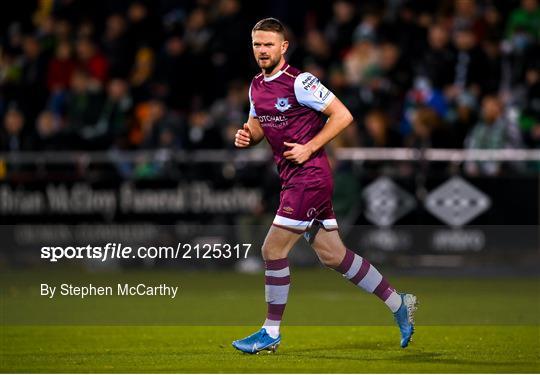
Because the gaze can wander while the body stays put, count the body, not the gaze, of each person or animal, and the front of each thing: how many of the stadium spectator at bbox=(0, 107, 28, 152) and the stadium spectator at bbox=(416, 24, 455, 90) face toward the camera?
2

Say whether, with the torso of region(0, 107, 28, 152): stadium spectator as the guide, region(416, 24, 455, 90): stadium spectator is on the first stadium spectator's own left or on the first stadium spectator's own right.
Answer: on the first stadium spectator's own left

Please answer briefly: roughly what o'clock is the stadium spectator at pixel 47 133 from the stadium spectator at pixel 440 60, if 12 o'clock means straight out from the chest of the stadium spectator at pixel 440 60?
the stadium spectator at pixel 47 133 is roughly at 3 o'clock from the stadium spectator at pixel 440 60.

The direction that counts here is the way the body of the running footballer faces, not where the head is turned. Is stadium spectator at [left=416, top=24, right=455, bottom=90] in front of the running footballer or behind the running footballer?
behind

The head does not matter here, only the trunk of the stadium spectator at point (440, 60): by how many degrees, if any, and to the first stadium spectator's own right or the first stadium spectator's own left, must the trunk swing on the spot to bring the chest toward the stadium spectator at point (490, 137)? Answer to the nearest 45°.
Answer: approximately 45° to the first stadium spectator's own left

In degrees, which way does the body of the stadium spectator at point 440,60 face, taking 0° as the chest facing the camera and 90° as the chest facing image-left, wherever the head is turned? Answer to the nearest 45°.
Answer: approximately 0°

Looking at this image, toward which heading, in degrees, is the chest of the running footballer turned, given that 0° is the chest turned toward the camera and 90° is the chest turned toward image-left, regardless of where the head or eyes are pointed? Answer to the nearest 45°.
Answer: approximately 45°

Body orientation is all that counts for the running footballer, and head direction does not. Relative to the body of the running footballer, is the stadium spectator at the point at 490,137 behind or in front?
behind

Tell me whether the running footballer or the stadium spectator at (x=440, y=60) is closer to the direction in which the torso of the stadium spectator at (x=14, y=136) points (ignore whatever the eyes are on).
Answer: the running footballer

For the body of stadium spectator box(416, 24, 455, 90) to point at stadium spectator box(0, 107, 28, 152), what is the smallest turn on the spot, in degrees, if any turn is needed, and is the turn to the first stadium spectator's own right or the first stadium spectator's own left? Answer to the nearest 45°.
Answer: approximately 90° to the first stadium spectator's own right
